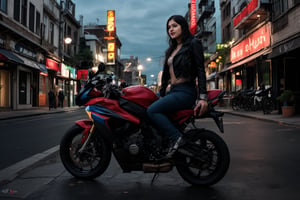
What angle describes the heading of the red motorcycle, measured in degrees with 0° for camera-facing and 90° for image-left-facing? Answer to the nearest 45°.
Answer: approximately 90°

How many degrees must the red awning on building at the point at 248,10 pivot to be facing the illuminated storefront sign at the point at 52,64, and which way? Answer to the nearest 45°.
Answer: approximately 45° to its right

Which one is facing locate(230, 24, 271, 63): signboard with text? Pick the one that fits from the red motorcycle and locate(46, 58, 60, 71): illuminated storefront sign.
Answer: the illuminated storefront sign

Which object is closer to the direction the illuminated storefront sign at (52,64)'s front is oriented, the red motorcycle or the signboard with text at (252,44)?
the signboard with text

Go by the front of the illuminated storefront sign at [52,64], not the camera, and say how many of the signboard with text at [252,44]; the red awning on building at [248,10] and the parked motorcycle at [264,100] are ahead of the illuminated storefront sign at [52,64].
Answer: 3

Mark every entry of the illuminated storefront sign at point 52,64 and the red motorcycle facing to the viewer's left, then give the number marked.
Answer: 1

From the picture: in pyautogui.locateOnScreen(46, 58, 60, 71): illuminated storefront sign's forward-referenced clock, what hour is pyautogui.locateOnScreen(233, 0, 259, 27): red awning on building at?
The red awning on building is roughly at 12 o'clock from the illuminated storefront sign.
